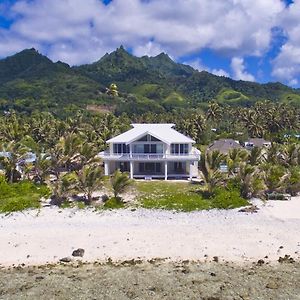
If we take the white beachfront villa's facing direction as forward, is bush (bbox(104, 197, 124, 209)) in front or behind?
in front

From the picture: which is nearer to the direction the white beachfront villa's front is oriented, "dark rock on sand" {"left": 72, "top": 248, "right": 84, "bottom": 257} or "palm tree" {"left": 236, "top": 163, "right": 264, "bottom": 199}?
the dark rock on sand

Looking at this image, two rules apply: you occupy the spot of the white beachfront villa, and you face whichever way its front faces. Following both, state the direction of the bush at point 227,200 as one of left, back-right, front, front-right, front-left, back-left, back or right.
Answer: front-left

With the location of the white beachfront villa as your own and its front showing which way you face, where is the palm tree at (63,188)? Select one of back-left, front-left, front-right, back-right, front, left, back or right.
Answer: front-right

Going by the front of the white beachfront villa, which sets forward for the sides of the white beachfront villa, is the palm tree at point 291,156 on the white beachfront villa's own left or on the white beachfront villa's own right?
on the white beachfront villa's own left

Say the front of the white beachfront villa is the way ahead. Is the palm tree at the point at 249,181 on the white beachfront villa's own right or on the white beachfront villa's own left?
on the white beachfront villa's own left

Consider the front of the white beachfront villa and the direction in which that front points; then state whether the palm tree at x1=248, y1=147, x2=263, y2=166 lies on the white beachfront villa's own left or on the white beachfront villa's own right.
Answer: on the white beachfront villa's own left

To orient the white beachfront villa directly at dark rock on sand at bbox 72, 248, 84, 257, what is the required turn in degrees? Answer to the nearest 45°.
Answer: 0° — it already faces it

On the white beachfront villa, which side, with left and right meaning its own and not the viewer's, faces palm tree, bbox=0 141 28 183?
right

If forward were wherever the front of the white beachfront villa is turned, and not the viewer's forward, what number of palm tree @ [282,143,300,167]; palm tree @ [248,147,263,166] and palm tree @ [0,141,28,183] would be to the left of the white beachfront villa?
2

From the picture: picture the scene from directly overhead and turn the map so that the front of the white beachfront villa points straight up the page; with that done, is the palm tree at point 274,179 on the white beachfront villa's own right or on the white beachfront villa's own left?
on the white beachfront villa's own left

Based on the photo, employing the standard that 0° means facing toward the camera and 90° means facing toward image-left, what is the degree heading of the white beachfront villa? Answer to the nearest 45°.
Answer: approximately 0°
